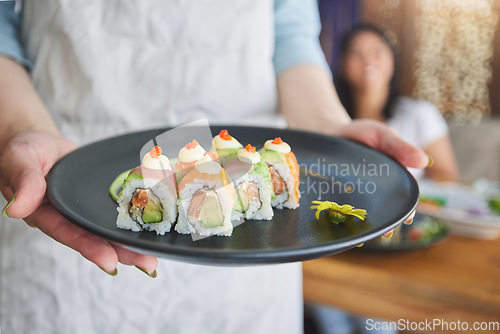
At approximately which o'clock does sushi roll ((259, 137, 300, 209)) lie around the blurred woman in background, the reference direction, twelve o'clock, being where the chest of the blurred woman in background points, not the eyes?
The sushi roll is roughly at 12 o'clock from the blurred woman in background.

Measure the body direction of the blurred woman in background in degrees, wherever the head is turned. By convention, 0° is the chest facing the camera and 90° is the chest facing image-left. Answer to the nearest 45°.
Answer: approximately 0°

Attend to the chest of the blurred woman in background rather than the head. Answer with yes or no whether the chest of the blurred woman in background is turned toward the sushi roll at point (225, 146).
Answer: yes
